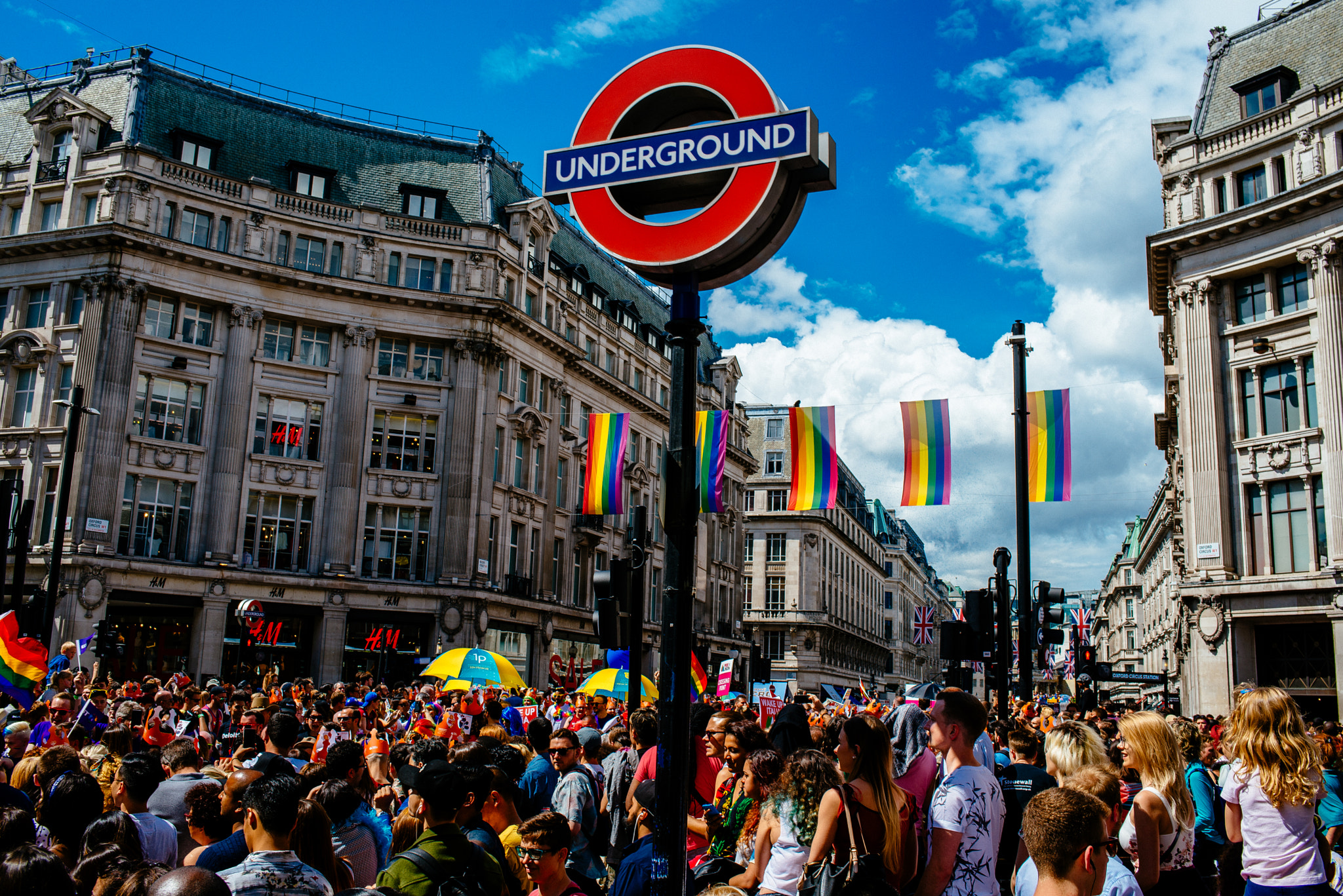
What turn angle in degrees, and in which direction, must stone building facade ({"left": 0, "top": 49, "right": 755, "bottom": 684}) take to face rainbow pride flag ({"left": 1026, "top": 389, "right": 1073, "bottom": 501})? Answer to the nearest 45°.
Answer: approximately 45° to its left

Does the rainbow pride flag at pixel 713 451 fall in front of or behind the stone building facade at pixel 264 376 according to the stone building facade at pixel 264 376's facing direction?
in front

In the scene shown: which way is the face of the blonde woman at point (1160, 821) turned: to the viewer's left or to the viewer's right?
to the viewer's left

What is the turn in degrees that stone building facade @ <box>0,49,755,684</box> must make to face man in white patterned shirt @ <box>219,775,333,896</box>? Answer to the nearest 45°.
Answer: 0° — it already faces them

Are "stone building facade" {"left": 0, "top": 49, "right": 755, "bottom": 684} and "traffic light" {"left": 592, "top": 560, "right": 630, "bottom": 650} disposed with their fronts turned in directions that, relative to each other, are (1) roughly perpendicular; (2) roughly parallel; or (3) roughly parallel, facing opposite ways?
roughly perpendicular

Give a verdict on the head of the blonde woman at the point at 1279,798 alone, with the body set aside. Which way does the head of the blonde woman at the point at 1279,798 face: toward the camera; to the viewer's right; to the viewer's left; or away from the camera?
away from the camera
